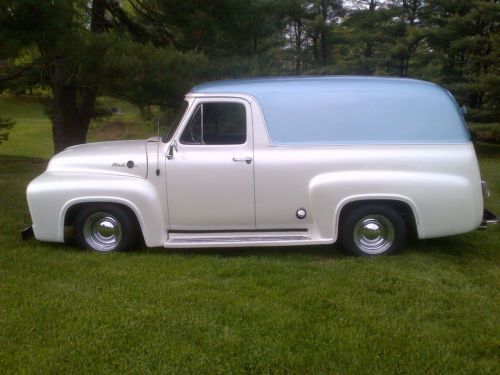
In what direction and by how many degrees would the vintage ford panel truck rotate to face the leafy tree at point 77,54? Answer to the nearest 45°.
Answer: approximately 45° to its right

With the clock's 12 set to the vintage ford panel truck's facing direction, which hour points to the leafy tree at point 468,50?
The leafy tree is roughly at 4 o'clock from the vintage ford panel truck.

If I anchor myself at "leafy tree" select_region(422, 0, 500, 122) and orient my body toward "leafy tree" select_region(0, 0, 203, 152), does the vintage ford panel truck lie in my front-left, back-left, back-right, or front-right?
front-left

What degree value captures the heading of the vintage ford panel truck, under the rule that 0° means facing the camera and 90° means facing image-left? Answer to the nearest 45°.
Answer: approximately 90°
